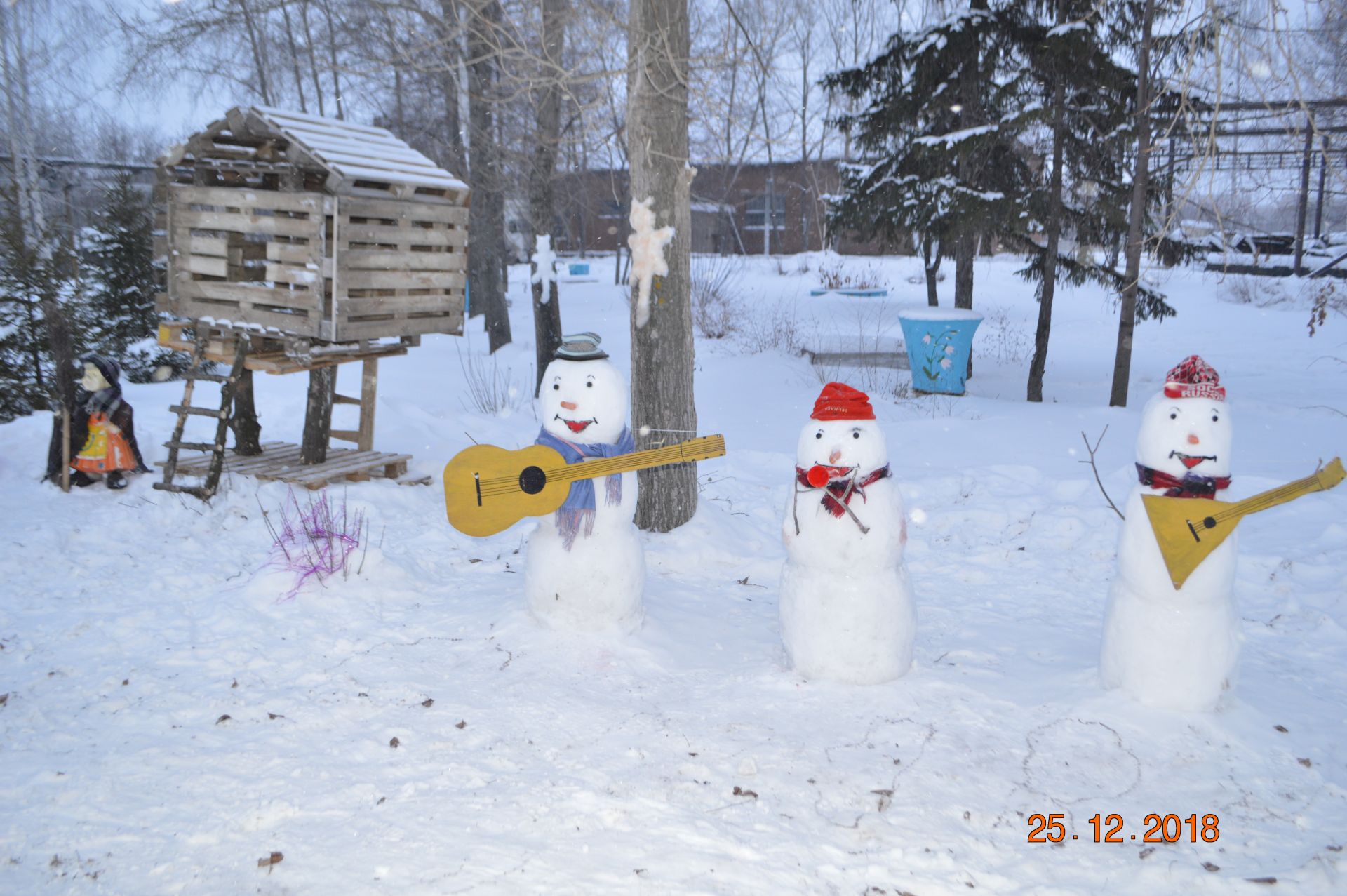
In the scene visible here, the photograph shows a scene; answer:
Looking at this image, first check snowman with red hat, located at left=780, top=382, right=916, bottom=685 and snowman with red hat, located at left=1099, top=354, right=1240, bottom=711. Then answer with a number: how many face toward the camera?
2

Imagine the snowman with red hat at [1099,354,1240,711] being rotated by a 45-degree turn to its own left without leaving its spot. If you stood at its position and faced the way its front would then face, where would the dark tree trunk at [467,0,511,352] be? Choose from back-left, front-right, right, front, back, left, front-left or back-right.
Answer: back

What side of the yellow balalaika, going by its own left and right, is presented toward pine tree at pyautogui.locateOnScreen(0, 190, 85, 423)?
right

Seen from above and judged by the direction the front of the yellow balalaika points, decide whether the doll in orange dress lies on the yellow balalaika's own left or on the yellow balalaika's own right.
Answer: on the yellow balalaika's own right

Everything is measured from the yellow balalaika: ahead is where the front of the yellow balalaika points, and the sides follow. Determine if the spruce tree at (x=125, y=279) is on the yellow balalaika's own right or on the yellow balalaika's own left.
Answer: on the yellow balalaika's own right

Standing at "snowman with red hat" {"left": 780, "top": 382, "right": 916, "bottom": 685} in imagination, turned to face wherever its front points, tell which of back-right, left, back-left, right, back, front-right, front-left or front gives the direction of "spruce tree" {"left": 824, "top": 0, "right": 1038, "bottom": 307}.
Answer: back

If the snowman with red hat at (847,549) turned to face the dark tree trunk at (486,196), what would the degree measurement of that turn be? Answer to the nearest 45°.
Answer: approximately 135° to its right

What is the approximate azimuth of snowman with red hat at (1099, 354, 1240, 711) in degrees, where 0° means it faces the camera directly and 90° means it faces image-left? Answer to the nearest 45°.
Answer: approximately 0°

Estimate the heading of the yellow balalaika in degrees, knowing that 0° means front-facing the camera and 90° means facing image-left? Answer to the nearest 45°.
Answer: approximately 0°
